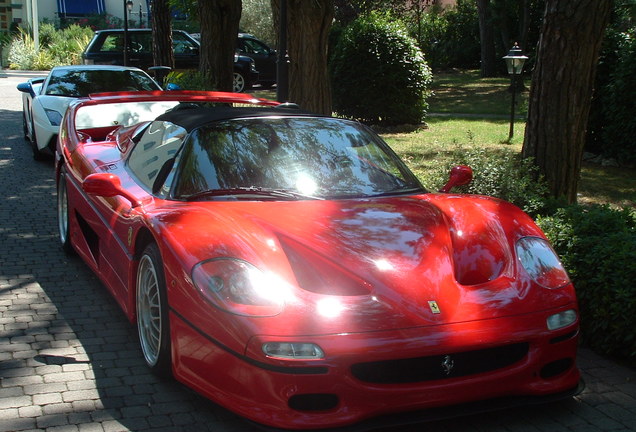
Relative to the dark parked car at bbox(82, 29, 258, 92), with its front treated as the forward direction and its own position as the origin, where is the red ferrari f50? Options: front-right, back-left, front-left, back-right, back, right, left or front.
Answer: right

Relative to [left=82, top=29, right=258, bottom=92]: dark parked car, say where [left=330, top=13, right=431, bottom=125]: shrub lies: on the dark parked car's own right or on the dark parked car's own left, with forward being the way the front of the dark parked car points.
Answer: on the dark parked car's own right

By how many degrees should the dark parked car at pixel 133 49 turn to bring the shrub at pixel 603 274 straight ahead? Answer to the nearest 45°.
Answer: approximately 90° to its right

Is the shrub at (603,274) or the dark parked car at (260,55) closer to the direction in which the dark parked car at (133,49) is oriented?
the dark parked car

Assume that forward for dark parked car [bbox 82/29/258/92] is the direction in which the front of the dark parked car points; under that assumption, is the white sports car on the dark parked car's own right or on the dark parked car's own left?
on the dark parked car's own right

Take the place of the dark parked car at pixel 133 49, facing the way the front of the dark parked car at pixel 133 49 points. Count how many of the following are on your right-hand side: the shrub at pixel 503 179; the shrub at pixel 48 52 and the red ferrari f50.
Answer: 2

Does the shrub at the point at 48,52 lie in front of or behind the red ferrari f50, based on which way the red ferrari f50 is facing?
behind

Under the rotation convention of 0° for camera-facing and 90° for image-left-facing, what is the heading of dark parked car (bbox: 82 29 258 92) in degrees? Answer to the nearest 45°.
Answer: approximately 270°

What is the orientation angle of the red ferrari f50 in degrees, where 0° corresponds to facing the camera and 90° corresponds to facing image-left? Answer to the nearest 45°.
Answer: approximately 315°

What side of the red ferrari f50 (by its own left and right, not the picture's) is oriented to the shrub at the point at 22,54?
back

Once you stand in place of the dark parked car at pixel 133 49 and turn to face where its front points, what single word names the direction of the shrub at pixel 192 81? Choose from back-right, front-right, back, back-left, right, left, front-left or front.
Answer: right

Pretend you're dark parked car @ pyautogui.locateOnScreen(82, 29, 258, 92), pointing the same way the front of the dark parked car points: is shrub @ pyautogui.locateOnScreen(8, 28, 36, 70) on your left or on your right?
on your left
